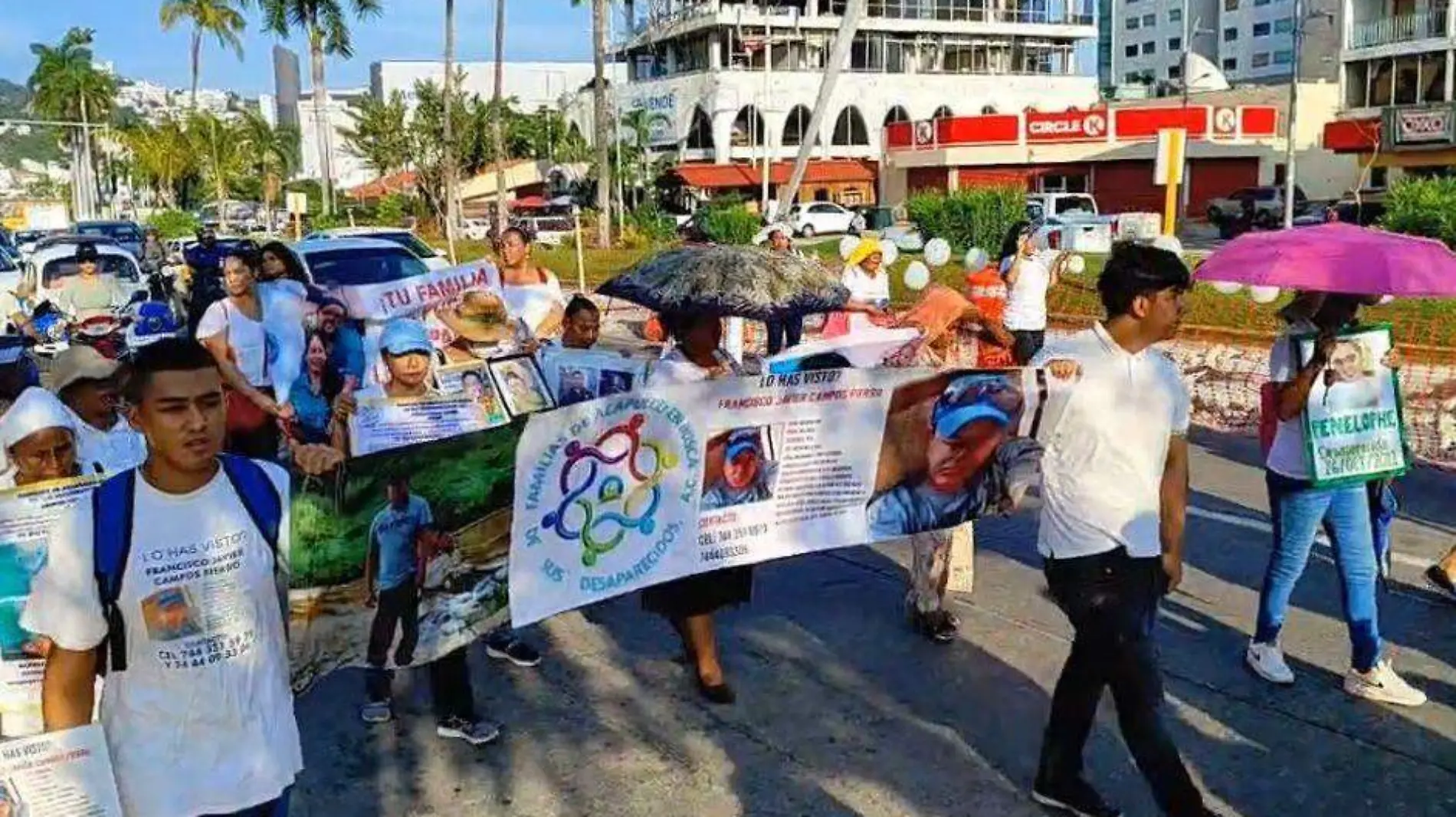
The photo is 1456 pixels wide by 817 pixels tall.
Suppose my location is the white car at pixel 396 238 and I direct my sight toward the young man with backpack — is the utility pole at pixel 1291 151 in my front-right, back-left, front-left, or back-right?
back-left

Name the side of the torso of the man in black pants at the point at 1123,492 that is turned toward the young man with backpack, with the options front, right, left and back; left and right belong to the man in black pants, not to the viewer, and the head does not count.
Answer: right

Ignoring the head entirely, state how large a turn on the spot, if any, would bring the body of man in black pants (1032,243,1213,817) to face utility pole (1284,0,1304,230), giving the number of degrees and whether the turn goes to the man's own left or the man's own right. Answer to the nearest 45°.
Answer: approximately 135° to the man's own left

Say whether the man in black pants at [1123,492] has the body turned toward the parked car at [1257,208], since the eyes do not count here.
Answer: no

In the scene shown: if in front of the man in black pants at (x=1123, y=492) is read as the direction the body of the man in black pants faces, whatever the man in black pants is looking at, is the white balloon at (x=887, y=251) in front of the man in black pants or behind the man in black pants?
behind

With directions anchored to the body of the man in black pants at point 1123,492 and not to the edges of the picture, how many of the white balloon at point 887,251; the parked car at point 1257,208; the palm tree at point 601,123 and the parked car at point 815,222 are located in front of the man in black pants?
0

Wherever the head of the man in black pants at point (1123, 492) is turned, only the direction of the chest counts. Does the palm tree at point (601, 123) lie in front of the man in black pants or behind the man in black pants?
behind

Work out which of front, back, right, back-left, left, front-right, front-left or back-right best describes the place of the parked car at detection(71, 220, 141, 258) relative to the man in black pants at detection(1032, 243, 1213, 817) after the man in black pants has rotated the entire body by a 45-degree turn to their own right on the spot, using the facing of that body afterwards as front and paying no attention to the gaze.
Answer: back-right

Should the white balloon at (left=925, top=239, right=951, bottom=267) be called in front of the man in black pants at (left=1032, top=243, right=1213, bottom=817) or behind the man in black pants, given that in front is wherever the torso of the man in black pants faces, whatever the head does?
behind

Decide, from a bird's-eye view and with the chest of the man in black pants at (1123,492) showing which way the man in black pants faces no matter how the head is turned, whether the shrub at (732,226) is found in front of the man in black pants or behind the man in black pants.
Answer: behind
